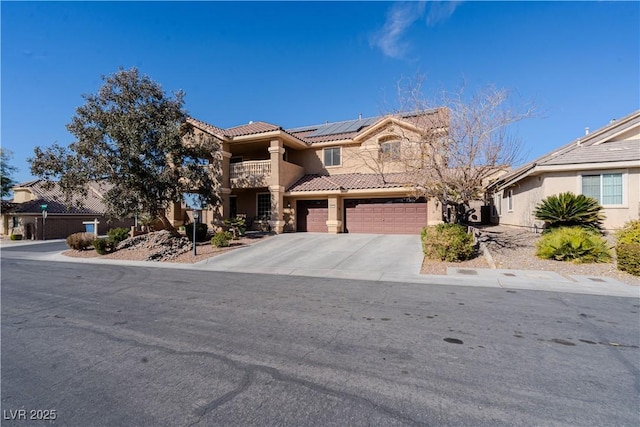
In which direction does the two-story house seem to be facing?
toward the camera

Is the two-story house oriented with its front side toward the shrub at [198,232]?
no

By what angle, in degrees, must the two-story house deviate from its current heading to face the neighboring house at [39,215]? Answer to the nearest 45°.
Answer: approximately 90° to its right

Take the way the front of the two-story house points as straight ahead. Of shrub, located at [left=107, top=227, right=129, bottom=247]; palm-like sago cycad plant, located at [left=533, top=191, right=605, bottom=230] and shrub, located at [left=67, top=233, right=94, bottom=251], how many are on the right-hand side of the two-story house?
2

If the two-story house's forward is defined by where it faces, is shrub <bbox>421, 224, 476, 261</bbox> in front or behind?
in front

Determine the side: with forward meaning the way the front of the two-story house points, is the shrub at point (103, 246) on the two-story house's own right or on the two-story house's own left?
on the two-story house's own right

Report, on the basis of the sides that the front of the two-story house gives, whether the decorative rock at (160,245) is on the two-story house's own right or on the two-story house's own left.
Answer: on the two-story house's own right

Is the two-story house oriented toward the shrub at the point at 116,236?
no

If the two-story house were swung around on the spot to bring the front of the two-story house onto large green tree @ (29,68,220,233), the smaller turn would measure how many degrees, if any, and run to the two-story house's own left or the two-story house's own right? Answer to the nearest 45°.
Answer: approximately 45° to the two-story house's own right

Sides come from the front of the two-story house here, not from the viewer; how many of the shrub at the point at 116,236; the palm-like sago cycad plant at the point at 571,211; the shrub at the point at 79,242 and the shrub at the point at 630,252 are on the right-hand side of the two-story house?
2

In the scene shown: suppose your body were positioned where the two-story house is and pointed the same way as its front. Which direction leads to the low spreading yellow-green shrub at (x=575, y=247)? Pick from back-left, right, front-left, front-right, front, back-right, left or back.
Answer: front-left

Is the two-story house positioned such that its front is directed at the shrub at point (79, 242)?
no

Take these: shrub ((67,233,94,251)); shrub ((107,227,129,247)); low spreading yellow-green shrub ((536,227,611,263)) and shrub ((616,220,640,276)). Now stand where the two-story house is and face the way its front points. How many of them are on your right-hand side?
2

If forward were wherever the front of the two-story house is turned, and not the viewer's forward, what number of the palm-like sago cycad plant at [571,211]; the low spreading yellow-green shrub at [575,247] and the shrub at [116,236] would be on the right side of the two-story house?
1

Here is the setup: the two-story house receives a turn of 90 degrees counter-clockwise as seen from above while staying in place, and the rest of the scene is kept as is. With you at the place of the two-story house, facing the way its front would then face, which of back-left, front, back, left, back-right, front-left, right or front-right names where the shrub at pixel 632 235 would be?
front-right
